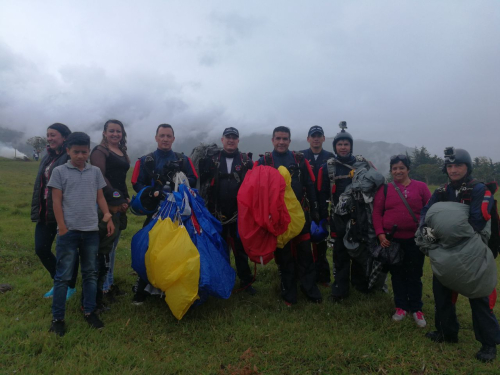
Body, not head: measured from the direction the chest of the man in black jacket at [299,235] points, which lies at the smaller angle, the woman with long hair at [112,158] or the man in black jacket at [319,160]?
the woman with long hair

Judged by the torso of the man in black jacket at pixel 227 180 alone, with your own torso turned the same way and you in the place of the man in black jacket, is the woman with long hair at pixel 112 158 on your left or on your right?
on your right

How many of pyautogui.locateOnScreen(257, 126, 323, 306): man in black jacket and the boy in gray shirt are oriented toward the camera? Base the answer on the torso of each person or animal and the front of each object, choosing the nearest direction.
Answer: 2

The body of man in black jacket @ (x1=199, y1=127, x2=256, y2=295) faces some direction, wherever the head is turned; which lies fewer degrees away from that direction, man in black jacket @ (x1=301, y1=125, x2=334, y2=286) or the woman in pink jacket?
the woman in pink jacket

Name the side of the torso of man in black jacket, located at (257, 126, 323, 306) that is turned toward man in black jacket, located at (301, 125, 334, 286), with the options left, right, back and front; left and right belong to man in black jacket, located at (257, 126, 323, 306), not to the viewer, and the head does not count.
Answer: back
